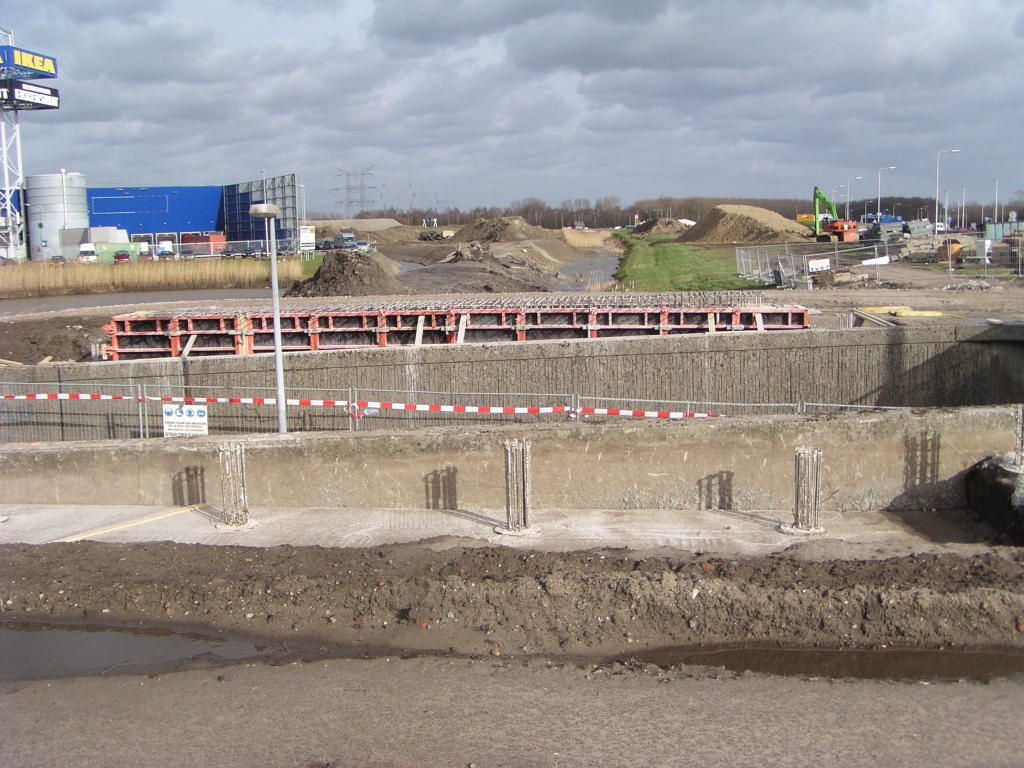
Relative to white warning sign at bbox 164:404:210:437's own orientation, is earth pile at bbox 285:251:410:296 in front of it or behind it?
behind

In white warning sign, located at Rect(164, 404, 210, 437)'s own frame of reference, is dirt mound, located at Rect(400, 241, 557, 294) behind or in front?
behind

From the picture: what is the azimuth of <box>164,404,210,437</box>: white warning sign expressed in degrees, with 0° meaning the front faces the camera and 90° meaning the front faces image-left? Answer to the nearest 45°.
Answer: approximately 0°
